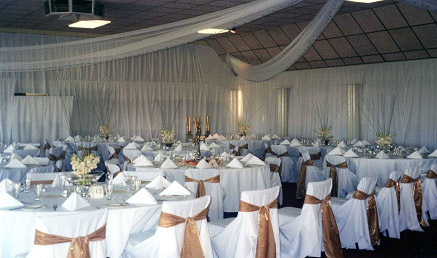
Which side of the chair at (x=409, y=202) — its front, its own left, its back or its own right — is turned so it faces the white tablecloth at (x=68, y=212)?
left

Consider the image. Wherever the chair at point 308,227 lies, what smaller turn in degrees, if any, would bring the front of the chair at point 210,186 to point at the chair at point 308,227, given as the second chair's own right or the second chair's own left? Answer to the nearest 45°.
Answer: approximately 135° to the second chair's own right

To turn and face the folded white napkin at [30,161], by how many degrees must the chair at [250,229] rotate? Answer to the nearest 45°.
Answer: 0° — it already faces it

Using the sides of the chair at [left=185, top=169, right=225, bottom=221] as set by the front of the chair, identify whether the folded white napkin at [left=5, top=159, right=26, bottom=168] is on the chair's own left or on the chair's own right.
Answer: on the chair's own left

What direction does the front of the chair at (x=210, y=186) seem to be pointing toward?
away from the camera

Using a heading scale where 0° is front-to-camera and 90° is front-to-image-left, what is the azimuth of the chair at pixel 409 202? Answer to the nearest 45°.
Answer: approximately 135°

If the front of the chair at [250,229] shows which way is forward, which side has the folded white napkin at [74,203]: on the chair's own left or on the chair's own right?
on the chair's own left

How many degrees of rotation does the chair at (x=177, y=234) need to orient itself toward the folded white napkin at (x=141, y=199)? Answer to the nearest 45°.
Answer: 0° — it already faces it

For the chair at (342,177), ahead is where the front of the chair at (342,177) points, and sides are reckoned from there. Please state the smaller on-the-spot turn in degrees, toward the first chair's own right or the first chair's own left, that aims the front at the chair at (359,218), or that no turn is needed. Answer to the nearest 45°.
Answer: approximately 135° to the first chair's own right
